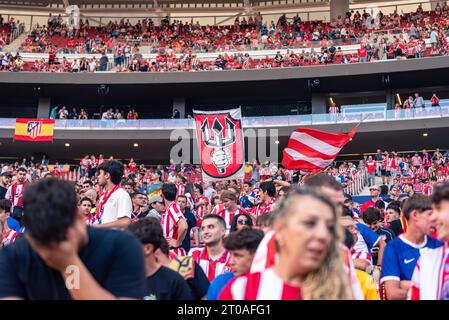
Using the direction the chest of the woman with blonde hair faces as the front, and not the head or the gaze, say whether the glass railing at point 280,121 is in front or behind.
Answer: behind

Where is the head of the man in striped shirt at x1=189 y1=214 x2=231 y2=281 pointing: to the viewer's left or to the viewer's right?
to the viewer's left

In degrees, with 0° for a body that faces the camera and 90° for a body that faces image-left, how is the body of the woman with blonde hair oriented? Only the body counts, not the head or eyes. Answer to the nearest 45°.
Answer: approximately 315°
